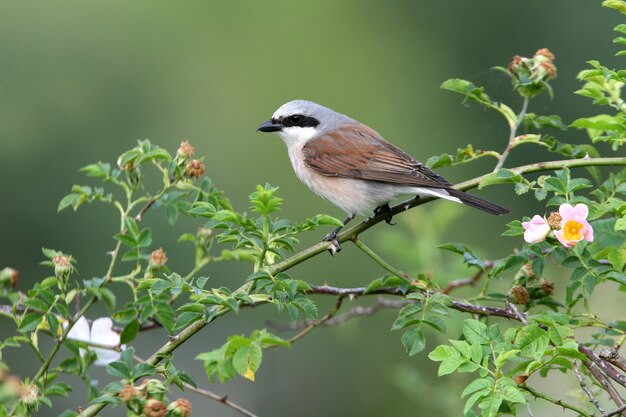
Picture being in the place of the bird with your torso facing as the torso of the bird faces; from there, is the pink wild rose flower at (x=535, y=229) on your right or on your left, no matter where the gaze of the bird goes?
on your left

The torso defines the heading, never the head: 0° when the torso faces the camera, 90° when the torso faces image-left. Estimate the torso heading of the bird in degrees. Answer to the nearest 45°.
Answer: approximately 90°
